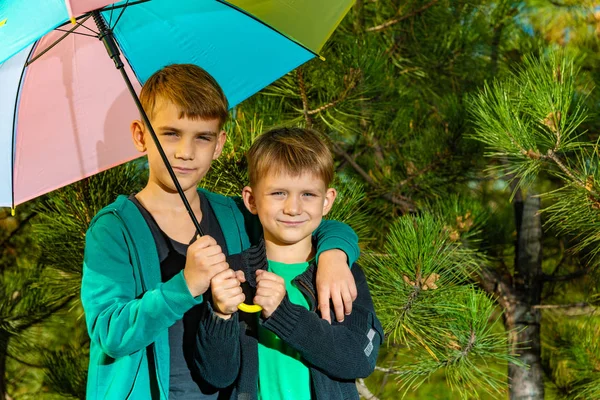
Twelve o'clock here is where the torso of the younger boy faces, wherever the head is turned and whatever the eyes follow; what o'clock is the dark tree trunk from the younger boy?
The dark tree trunk is roughly at 7 o'clock from the younger boy.

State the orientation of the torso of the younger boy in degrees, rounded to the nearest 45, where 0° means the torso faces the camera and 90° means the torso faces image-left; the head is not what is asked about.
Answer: approximately 0°
